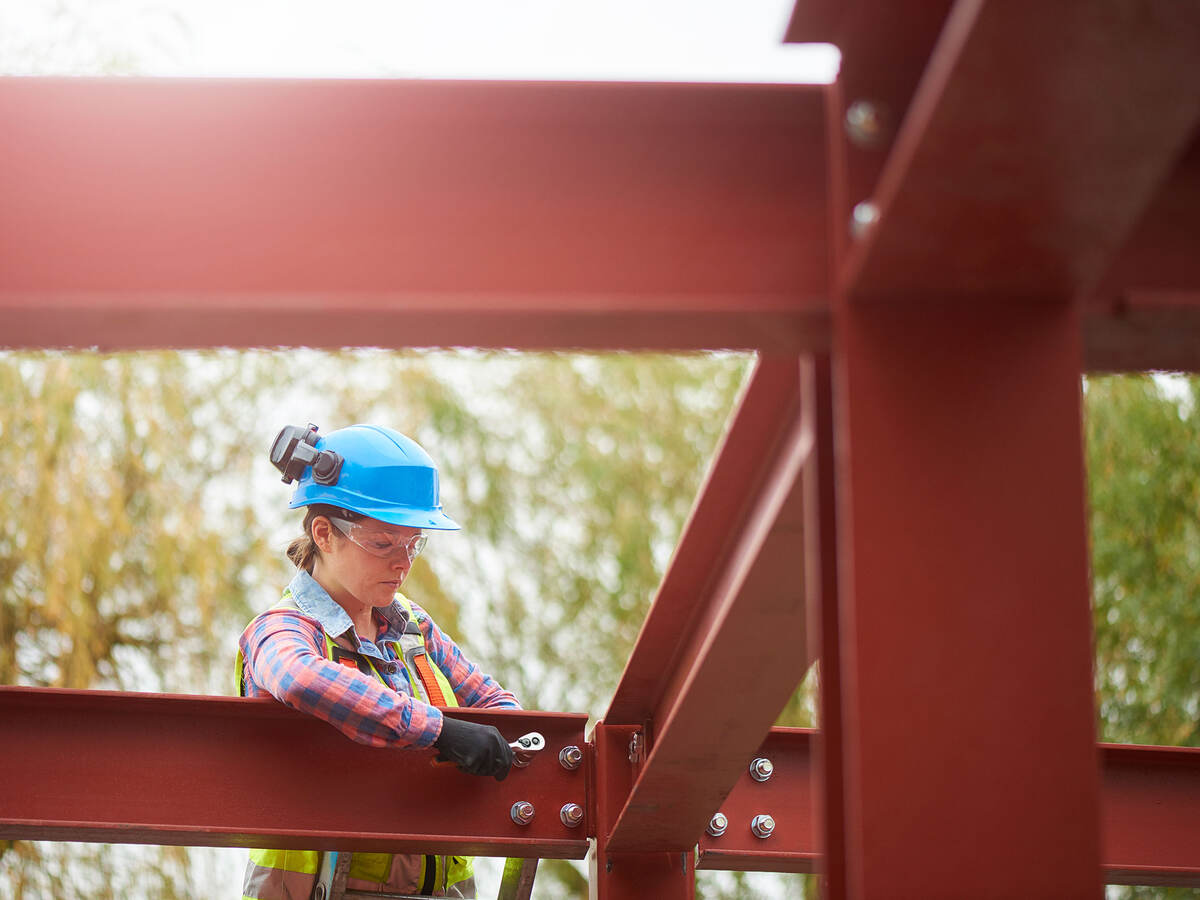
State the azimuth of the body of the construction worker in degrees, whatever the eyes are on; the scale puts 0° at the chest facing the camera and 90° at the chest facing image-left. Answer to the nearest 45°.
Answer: approximately 315°

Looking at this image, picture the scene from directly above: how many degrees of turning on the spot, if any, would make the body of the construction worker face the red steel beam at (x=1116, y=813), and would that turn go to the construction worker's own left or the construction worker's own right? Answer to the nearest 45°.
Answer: approximately 45° to the construction worker's own left

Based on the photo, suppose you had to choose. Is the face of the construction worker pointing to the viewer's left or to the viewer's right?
to the viewer's right
